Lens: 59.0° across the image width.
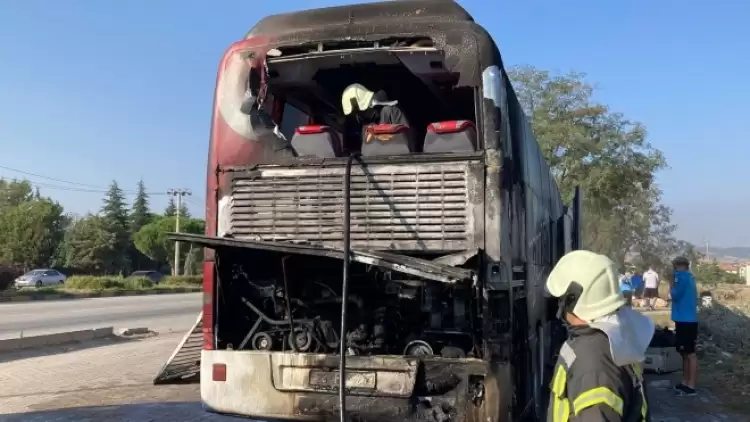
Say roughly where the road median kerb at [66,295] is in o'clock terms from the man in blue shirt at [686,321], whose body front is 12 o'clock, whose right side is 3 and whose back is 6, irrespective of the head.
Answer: The road median kerb is roughly at 1 o'clock from the man in blue shirt.

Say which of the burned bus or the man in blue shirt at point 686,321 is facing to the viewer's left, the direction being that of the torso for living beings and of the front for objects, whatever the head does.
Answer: the man in blue shirt

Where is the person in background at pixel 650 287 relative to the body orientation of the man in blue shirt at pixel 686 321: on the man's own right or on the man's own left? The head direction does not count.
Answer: on the man's own right

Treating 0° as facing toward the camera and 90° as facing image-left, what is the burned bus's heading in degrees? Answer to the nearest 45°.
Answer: approximately 180°

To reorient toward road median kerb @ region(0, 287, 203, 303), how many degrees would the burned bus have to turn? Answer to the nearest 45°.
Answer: approximately 45° to its left

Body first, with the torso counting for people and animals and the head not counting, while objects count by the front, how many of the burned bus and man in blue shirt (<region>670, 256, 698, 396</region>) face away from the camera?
1

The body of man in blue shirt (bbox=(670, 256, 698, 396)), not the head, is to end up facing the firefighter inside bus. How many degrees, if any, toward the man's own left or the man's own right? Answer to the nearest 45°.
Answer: approximately 45° to the man's own left

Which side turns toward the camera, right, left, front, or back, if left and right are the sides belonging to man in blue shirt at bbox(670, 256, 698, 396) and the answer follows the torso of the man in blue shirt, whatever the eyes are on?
left

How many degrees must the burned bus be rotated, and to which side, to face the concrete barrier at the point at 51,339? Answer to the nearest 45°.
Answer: approximately 45° to its left

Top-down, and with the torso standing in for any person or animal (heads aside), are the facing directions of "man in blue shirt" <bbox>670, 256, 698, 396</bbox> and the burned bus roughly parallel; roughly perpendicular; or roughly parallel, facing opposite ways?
roughly perpendicular

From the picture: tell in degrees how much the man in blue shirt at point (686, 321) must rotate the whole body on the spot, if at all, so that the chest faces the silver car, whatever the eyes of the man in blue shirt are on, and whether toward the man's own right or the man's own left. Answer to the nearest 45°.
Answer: approximately 45° to the man's own right
